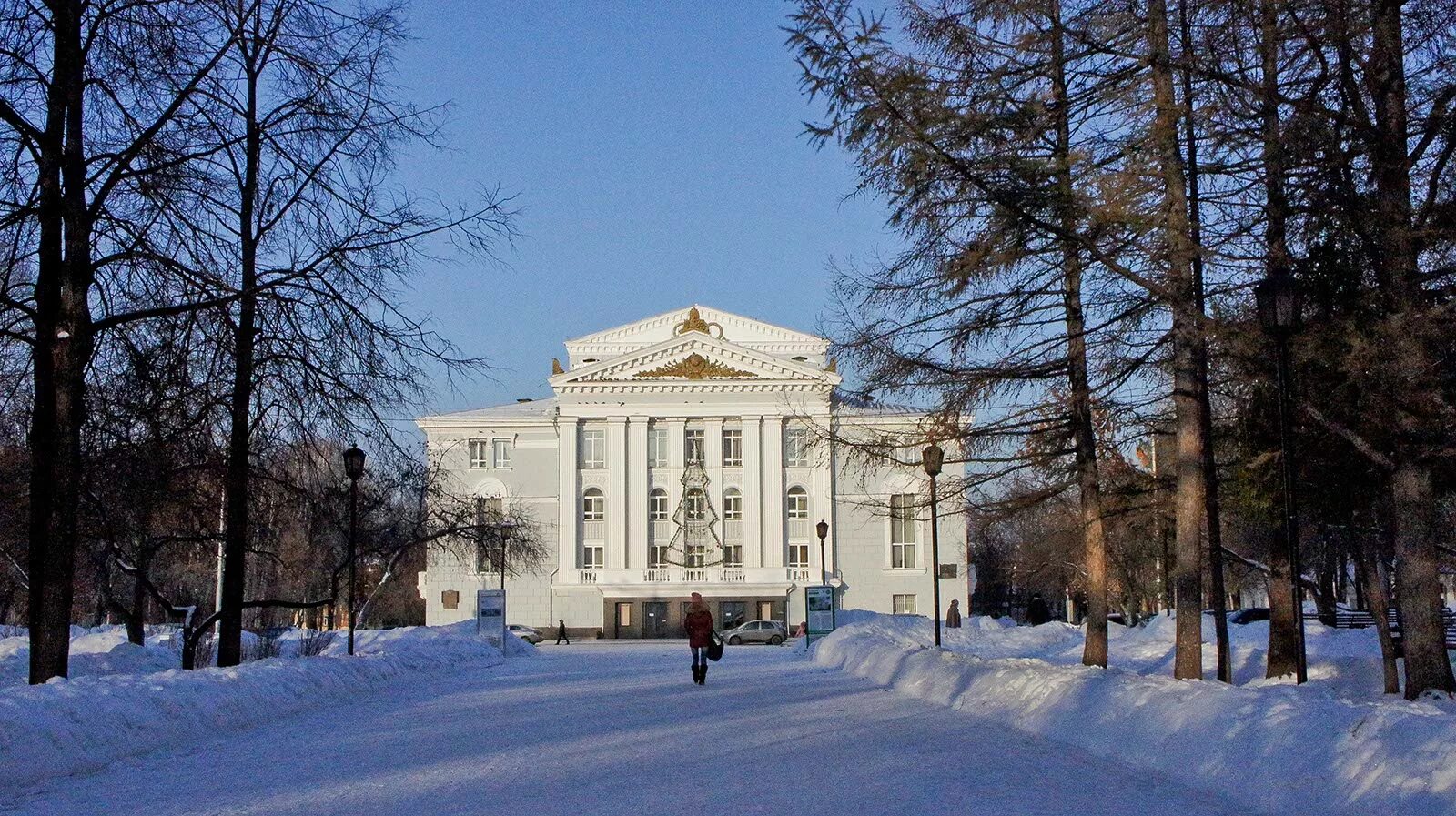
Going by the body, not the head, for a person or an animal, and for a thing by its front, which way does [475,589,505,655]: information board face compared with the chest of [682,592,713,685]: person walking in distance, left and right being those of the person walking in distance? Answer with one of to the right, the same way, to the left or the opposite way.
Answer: the opposite way

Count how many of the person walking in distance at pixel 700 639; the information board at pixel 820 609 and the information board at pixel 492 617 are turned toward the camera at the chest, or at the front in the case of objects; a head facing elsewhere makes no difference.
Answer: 2

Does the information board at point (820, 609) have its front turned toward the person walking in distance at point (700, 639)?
yes

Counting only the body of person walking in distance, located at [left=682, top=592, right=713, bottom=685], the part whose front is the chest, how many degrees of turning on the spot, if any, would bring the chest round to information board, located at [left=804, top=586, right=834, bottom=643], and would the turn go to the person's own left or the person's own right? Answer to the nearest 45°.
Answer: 0° — they already face it

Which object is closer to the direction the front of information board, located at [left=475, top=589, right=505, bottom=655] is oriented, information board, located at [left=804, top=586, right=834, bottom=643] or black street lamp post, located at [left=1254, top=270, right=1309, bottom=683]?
the black street lamp post

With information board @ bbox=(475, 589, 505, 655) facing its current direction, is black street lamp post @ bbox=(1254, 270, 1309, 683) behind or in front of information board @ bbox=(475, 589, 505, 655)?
in front

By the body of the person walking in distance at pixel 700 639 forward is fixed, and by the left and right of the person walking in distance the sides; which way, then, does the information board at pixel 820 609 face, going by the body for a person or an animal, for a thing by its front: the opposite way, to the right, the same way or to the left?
the opposite way

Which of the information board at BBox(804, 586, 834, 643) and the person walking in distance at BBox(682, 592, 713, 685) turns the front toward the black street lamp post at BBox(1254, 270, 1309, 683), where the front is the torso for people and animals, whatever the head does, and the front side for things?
the information board

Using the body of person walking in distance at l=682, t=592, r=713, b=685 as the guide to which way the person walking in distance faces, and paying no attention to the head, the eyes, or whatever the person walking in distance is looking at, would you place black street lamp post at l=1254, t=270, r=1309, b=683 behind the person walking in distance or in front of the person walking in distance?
behind

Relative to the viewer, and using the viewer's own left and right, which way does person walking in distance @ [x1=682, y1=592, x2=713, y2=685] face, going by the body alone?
facing away from the viewer

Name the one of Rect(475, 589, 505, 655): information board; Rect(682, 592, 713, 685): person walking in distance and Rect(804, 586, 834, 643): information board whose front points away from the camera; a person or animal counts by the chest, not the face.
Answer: the person walking in distance

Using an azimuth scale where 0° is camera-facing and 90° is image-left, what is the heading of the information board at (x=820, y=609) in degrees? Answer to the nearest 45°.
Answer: approximately 0°

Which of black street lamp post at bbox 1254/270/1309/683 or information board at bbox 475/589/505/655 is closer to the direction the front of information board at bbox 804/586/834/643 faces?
the black street lamp post

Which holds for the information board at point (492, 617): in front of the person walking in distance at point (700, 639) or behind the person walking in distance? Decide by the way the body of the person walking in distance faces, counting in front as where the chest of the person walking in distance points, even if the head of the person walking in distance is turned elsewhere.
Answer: in front

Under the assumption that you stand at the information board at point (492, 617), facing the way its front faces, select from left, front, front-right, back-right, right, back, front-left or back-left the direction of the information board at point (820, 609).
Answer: left
